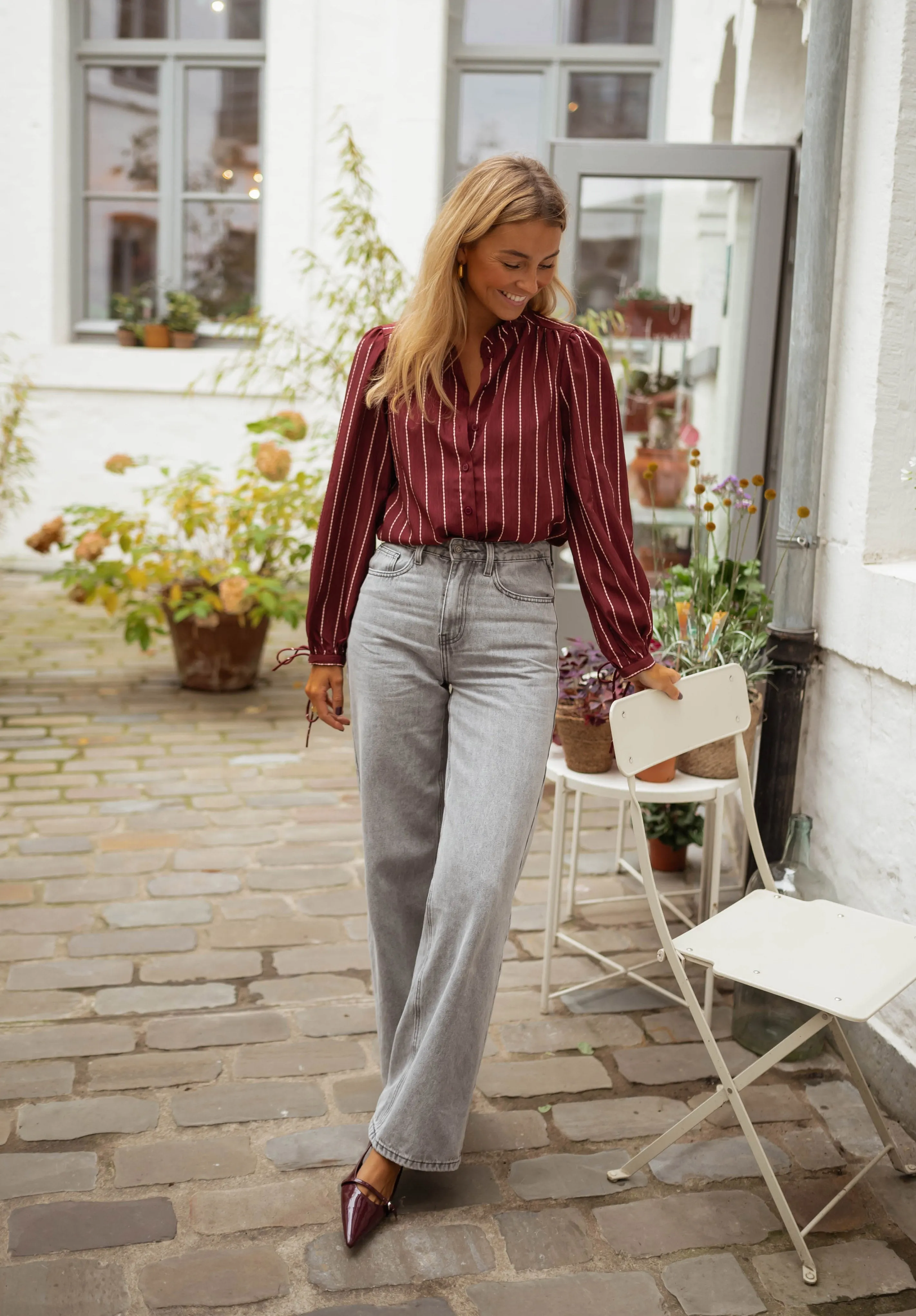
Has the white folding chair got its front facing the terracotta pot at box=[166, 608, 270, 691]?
no

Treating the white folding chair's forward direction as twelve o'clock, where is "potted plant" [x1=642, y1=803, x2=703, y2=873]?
The potted plant is roughly at 7 o'clock from the white folding chair.

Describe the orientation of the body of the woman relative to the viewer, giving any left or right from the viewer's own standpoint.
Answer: facing the viewer

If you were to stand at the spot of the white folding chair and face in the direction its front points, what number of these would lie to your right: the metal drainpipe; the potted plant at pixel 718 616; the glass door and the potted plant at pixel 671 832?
0

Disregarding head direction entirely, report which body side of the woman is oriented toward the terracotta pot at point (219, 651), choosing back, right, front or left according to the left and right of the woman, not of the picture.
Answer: back

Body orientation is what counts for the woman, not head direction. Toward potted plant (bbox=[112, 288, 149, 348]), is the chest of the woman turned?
no

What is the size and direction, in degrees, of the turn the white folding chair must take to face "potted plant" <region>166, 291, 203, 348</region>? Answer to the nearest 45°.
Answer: approximately 180°

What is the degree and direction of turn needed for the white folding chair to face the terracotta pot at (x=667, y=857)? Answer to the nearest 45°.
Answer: approximately 135° to its left

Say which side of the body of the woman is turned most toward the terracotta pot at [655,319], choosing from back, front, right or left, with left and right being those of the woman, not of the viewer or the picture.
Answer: back

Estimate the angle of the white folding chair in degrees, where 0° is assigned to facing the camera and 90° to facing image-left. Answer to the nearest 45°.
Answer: approximately 315°

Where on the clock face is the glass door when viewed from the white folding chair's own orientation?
The glass door is roughly at 7 o'clock from the white folding chair.

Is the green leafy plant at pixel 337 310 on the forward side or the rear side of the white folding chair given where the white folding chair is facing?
on the rear side

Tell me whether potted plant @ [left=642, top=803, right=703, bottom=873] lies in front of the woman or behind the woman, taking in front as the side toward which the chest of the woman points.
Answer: behind

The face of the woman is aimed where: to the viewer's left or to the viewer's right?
to the viewer's right

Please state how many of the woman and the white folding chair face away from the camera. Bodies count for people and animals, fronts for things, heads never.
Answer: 0

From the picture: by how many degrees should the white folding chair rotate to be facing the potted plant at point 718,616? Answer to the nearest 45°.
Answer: approximately 135° to its left

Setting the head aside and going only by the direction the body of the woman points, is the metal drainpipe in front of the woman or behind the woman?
behind

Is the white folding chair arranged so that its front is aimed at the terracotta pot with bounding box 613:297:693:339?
no
